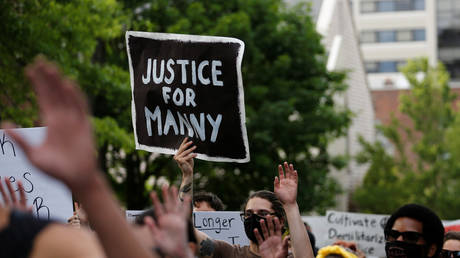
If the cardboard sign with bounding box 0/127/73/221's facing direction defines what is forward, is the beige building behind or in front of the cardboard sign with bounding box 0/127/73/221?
behind

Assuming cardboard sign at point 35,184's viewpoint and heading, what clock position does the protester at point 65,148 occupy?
The protester is roughly at 12 o'clock from the cardboard sign.

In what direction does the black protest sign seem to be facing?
toward the camera

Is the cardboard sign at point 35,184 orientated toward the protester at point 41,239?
yes

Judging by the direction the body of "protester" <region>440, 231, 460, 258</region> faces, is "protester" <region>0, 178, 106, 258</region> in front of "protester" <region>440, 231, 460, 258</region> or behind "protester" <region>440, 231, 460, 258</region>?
in front

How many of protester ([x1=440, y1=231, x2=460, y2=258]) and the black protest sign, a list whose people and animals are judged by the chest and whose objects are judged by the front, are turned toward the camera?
2

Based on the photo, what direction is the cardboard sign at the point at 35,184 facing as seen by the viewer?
toward the camera

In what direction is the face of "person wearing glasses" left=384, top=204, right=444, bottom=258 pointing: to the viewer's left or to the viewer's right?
to the viewer's left

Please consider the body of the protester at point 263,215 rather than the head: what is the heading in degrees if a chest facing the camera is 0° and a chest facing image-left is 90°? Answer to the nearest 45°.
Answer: approximately 45°
